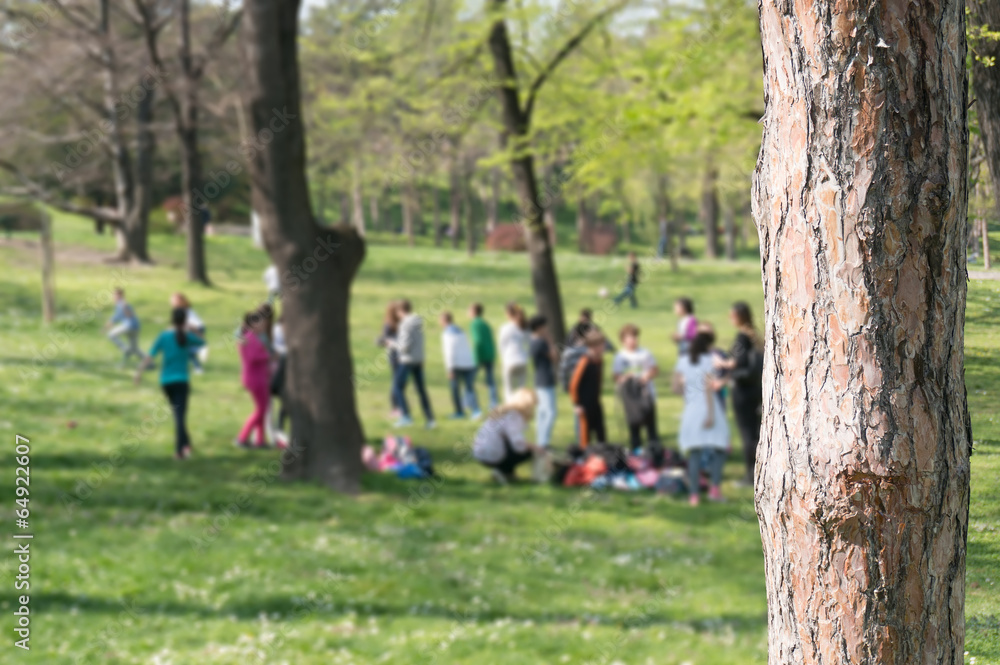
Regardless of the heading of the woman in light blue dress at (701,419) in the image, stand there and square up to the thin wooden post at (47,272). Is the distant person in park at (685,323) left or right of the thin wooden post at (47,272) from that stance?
right

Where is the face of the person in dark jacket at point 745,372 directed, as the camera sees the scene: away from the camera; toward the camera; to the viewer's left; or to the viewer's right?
to the viewer's left

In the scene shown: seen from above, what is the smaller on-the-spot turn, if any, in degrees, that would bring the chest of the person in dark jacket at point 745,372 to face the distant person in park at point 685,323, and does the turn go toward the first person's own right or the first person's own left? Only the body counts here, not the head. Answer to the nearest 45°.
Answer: approximately 90° to the first person's own right

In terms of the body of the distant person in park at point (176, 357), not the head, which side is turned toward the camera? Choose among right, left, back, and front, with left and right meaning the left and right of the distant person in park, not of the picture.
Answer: back

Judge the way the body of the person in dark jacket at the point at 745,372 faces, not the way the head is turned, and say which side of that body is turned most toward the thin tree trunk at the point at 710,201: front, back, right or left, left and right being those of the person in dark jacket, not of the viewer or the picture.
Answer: right

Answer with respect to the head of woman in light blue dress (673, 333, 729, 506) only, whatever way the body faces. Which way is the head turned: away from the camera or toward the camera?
away from the camera

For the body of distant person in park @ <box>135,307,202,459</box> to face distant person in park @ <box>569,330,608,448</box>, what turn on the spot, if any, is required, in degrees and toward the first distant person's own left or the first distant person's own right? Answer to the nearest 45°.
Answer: approximately 90° to the first distant person's own right

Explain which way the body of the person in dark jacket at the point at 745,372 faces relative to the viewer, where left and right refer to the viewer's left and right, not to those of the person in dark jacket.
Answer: facing to the left of the viewer

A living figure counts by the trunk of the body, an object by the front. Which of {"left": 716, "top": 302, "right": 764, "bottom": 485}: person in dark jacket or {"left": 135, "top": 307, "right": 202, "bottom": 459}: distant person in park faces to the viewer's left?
the person in dark jacket

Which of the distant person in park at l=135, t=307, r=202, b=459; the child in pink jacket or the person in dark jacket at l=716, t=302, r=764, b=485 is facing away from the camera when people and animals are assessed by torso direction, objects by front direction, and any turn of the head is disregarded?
the distant person in park
